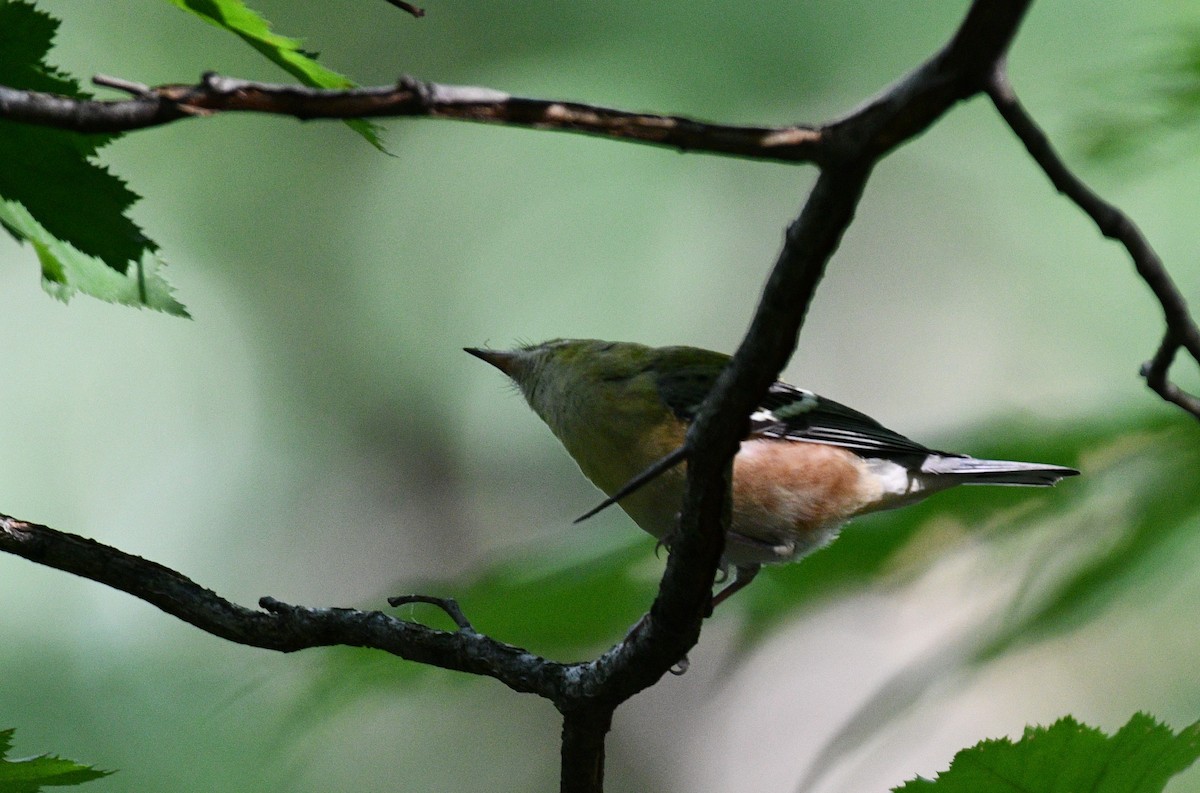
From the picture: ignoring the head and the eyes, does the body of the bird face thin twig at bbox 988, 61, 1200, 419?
no

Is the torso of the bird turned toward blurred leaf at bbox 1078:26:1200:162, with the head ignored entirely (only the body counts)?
no

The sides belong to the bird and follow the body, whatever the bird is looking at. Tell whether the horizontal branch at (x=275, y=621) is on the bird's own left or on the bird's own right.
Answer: on the bird's own left

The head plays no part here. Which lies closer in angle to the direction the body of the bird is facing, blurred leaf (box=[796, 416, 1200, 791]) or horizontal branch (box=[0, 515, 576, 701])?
the horizontal branch

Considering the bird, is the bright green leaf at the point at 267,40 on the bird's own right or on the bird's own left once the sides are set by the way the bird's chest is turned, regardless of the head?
on the bird's own left

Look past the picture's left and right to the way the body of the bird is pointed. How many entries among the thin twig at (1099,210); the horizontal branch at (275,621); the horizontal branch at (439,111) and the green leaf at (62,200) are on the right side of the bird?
0

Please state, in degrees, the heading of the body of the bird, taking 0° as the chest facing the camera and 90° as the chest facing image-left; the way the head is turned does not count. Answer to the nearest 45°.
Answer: approximately 90°
